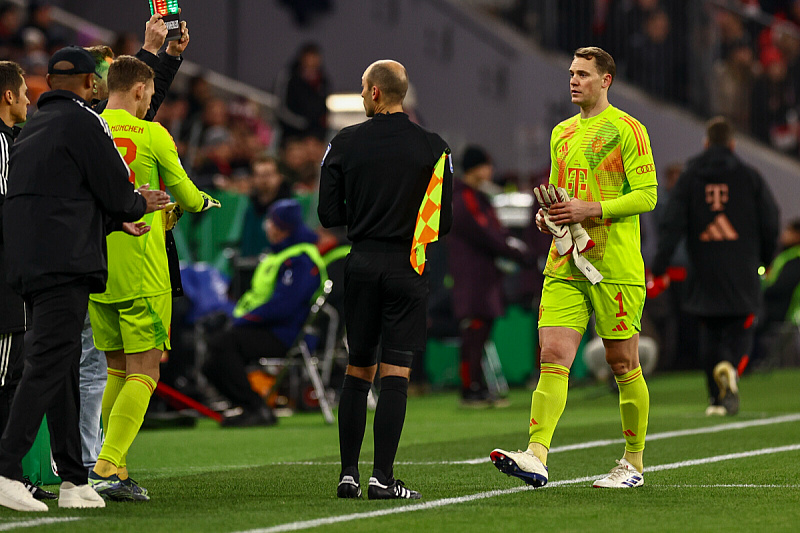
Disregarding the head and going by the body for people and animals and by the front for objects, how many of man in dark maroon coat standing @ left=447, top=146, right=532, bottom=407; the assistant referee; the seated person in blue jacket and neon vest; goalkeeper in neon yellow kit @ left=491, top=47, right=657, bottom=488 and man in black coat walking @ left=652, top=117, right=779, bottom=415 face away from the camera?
2

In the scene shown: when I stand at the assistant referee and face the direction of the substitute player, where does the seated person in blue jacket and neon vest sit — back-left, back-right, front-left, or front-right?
front-right

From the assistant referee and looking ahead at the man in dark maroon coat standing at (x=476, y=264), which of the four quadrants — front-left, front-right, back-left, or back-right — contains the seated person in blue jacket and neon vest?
front-left

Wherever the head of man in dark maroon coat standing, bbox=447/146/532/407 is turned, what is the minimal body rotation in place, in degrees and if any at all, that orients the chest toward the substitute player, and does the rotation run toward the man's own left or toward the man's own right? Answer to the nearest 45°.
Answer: approximately 90° to the man's own right

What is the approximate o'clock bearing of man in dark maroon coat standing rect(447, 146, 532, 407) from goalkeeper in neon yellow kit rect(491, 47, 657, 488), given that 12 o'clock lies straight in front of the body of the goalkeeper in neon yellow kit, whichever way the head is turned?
The man in dark maroon coat standing is roughly at 4 o'clock from the goalkeeper in neon yellow kit.

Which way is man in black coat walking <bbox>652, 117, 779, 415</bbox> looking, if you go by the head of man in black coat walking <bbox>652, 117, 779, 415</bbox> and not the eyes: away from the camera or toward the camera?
away from the camera

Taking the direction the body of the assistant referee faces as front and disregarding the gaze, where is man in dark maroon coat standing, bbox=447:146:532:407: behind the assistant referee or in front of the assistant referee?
in front

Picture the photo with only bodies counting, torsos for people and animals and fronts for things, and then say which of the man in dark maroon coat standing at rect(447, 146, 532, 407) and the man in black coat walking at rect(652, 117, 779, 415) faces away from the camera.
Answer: the man in black coat walking at rect(652, 117, 779, 415)

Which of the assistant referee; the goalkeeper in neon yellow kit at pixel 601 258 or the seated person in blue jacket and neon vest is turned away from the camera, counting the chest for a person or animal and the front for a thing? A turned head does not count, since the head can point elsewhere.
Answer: the assistant referee

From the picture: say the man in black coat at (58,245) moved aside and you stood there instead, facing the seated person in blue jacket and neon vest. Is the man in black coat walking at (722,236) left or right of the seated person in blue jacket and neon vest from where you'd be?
right

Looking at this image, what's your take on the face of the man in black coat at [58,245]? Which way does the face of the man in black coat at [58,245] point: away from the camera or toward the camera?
away from the camera

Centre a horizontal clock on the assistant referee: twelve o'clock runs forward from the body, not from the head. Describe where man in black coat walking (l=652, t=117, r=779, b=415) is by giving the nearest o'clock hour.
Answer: The man in black coat walking is roughly at 1 o'clock from the assistant referee.

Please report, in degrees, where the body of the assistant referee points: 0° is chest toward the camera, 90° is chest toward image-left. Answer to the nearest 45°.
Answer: approximately 180°

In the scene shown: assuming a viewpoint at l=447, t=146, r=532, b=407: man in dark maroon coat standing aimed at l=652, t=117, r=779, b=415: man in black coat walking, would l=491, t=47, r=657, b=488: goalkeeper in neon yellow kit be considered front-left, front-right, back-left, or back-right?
front-right

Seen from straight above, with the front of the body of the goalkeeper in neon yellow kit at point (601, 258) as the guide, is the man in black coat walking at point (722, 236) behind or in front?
behind
